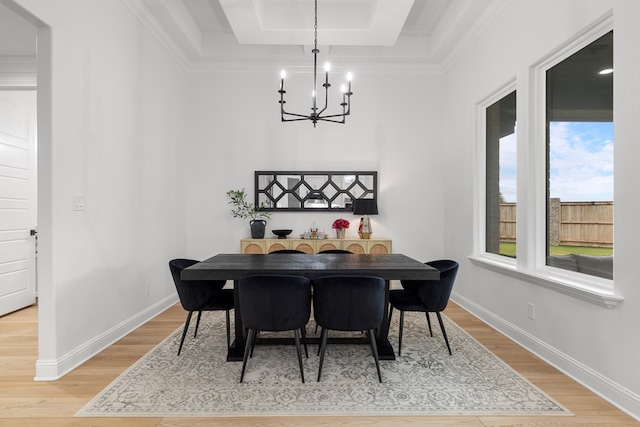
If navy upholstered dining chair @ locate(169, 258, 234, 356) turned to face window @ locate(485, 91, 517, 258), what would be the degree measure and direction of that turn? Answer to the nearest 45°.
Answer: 0° — it already faces it

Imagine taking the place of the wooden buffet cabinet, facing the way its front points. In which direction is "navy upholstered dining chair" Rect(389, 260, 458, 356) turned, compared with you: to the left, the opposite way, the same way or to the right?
to the right

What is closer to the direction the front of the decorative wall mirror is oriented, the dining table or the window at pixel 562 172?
the dining table

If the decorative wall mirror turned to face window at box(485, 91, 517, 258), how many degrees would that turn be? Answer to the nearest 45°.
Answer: approximately 45° to its left

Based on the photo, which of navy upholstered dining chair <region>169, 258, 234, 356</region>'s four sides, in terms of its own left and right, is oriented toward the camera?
right

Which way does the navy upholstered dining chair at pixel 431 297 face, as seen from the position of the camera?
facing to the left of the viewer

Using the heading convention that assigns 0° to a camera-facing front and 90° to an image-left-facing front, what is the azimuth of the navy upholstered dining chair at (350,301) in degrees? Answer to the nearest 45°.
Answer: approximately 180°

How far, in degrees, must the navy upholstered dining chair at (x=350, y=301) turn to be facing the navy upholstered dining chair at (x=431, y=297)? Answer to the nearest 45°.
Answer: approximately 45° to its right

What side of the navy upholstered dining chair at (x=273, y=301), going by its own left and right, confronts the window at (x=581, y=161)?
right

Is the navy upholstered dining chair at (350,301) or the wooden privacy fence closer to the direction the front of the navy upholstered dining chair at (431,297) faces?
the navy upholstered dining chair

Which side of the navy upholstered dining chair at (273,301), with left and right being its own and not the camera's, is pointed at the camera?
back

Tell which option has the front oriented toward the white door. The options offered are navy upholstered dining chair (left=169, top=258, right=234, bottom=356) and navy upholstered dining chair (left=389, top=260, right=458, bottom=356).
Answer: navy upholstered dining chair (left=389, top=260, right=458, bottom=356)
